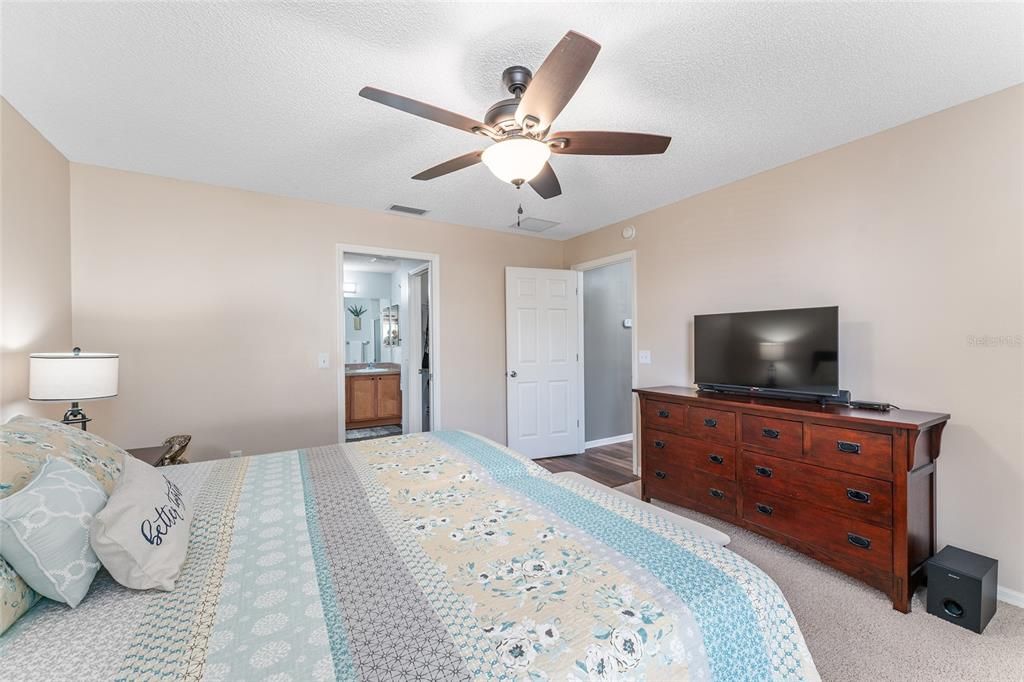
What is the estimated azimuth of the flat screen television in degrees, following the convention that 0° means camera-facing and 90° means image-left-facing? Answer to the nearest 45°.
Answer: approximately 45°

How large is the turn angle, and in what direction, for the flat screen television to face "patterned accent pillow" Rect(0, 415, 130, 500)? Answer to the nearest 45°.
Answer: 0° — it already faces it

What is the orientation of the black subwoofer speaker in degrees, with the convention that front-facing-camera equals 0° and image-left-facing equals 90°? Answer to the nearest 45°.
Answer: approximately 45°

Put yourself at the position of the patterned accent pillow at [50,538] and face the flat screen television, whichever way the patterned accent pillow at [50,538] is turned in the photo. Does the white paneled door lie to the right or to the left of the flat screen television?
left

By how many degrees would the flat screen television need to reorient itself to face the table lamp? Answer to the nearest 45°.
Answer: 0° — it already faces it

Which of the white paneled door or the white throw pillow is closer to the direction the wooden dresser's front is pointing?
the white throw pillow

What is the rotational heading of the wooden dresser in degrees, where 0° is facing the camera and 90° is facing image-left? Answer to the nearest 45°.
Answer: approximately 45°
